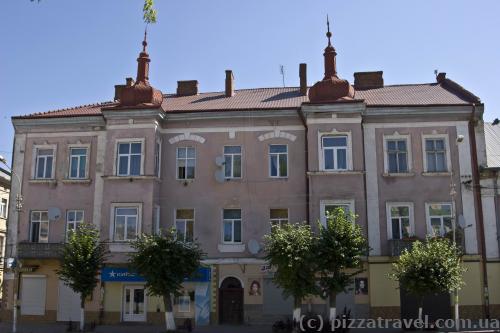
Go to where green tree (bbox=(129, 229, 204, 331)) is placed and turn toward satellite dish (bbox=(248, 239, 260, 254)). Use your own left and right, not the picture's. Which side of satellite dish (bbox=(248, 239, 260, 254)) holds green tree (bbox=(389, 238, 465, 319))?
right

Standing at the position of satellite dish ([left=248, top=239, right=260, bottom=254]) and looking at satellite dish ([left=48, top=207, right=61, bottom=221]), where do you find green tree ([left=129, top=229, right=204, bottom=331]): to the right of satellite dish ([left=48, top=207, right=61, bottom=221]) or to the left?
left

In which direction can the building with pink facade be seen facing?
toward the camera

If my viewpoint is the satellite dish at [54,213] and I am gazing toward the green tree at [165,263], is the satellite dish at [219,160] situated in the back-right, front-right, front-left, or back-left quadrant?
front-left

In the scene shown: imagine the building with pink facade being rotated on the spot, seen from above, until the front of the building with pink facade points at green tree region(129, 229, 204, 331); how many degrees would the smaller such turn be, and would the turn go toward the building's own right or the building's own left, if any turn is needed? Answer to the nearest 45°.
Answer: approximately 45° to the building's own right

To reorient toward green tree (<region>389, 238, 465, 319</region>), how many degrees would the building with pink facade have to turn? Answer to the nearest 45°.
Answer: approximately 45° to its left
